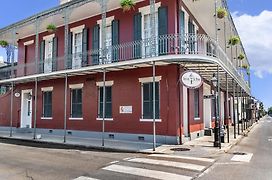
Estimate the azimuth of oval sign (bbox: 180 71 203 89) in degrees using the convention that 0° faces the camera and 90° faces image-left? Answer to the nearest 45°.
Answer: approximately 0°

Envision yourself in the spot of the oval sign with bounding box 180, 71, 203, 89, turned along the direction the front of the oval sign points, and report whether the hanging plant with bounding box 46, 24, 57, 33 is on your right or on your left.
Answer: on your right
